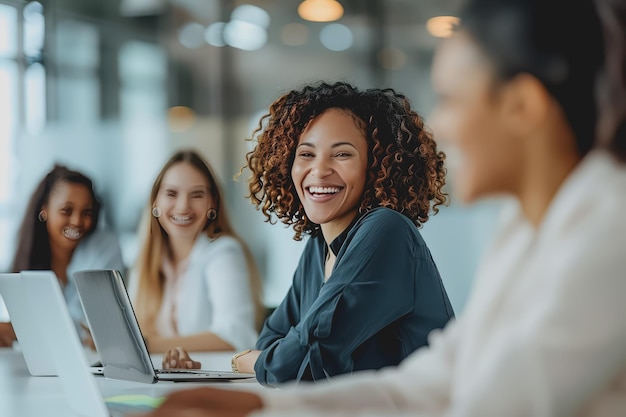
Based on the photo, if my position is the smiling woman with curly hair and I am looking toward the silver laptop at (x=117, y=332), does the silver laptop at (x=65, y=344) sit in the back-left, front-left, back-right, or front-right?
front-left

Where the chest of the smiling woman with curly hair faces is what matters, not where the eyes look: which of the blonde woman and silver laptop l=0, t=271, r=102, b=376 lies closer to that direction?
the silver laptop

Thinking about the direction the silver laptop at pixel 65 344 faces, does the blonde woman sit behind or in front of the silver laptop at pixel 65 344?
in front

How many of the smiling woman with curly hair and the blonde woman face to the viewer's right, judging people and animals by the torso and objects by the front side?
0

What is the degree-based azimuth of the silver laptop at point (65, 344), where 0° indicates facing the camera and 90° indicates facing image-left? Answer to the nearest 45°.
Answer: approximately 225°

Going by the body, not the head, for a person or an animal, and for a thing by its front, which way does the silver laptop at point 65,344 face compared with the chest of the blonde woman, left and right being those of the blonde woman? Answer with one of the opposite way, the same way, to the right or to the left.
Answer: the opposite way

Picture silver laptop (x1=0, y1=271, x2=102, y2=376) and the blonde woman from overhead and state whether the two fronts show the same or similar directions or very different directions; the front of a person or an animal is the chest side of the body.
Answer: very different directions

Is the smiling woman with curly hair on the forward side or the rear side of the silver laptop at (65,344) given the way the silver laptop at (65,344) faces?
on the forward side

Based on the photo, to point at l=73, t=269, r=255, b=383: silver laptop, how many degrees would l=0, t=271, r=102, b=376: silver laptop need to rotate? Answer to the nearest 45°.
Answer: approximately 90° to its right

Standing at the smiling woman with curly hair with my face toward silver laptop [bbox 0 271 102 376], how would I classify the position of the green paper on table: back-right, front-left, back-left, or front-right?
front-left

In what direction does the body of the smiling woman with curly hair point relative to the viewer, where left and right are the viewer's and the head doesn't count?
facing the viewer and to the left of the viewer

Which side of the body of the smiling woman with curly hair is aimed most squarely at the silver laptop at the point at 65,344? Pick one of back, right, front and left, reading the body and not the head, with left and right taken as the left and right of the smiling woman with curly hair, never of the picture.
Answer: front
